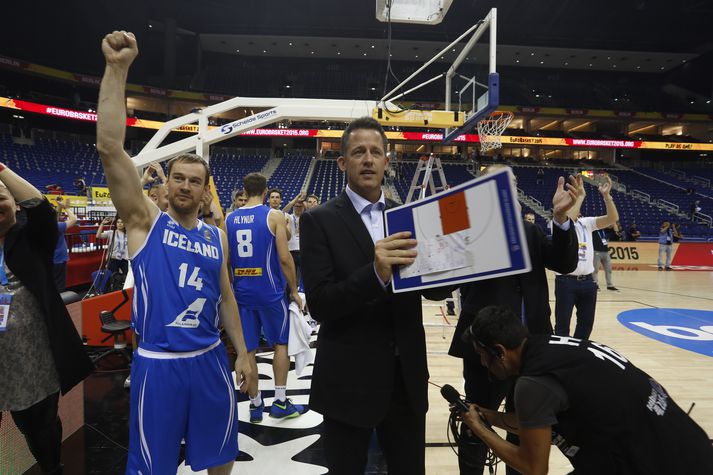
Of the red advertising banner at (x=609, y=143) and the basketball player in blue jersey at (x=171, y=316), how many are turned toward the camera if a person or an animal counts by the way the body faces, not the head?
2

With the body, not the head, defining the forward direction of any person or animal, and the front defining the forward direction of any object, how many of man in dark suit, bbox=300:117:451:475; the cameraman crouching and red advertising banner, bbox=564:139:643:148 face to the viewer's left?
1

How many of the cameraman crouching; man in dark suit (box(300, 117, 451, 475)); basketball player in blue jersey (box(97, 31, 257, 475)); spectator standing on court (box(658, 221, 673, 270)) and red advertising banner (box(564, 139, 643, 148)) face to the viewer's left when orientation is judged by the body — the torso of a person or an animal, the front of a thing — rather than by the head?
1

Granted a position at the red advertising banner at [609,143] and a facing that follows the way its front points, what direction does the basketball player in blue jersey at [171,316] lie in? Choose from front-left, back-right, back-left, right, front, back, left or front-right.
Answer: front

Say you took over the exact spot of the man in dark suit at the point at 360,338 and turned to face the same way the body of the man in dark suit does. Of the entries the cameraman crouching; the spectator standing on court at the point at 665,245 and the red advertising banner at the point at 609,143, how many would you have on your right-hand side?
0

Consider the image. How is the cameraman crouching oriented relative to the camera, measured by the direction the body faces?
to the viewer's left

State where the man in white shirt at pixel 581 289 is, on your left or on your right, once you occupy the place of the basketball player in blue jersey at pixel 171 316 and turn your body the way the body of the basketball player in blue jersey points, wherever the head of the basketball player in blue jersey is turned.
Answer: on your left

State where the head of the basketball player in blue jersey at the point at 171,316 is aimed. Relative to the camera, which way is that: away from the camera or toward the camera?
toward the camera

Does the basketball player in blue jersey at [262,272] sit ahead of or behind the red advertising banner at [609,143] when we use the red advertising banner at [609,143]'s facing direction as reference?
ahead

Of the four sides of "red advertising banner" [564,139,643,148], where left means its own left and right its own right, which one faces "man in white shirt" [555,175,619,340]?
front

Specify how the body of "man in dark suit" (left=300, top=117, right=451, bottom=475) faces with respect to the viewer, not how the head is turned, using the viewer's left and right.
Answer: facing the viewer and to the right of the viewer

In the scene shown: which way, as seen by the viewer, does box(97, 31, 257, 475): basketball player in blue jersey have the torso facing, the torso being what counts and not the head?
toward the camera

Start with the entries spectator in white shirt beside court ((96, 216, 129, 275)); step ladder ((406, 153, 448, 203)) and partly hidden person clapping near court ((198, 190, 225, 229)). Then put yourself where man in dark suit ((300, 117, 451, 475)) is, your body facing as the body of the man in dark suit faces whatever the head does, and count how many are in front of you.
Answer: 0

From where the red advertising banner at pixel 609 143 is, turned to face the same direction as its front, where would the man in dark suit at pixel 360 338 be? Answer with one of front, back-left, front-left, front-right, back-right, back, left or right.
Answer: front

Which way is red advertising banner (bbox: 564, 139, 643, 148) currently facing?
toward the camera

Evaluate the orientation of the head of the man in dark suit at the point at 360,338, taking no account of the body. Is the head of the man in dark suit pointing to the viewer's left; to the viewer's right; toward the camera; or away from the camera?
toward the camera

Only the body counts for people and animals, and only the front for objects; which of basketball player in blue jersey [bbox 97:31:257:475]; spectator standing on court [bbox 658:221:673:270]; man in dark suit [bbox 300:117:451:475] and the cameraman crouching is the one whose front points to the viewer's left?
the cameraman crouching
